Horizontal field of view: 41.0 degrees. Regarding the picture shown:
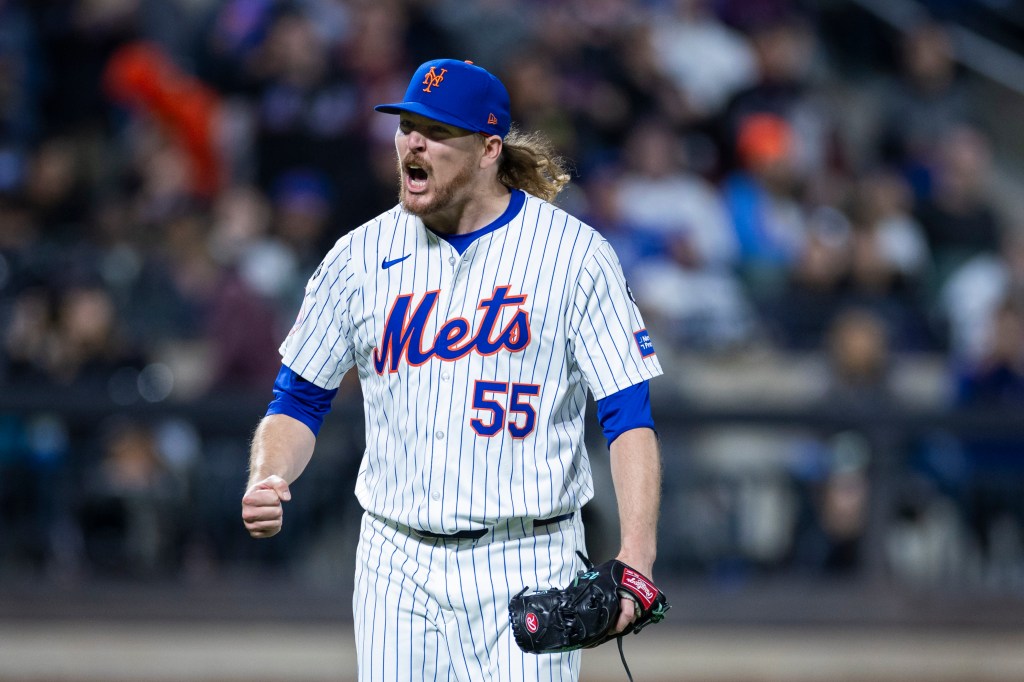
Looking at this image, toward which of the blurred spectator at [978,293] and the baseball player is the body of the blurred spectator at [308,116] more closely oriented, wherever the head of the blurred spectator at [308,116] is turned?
the baseball player

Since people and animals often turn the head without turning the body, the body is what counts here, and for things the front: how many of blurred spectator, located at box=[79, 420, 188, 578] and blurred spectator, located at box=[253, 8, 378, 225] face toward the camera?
2

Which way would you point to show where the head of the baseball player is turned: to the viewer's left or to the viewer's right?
to the viewer's left

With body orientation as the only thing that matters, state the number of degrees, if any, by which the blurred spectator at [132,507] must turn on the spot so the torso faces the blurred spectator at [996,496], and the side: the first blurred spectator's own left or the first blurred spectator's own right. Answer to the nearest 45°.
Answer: approximately 90° to the first blurred spectator's own left

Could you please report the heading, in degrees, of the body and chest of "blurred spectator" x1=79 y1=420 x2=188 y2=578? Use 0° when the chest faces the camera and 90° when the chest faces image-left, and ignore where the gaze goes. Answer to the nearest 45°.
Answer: approximately 0°

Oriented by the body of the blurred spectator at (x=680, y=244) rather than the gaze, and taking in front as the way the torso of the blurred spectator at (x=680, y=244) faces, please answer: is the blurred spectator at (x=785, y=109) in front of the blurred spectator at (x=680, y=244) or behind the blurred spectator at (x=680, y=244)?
behind

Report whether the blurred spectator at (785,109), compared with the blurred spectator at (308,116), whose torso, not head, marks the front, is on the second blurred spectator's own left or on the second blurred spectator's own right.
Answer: on the second blurred spectator's own left

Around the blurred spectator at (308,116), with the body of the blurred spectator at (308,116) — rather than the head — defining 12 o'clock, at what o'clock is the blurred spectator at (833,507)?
the blurred spectator at (833,507) is roughly at 10 o'clock from the blurred spectator at (308,116).

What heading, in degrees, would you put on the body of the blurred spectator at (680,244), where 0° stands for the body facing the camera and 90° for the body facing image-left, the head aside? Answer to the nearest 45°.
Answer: approximately 45°

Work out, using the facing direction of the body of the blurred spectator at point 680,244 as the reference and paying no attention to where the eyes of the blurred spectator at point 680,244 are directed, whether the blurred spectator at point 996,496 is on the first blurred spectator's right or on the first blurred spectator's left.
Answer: on the first blurred spectator's left

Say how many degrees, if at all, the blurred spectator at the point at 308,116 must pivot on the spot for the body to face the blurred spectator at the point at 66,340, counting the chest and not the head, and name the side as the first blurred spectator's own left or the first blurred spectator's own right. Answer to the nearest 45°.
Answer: approximately 45° to the first blurred spectator's own right
